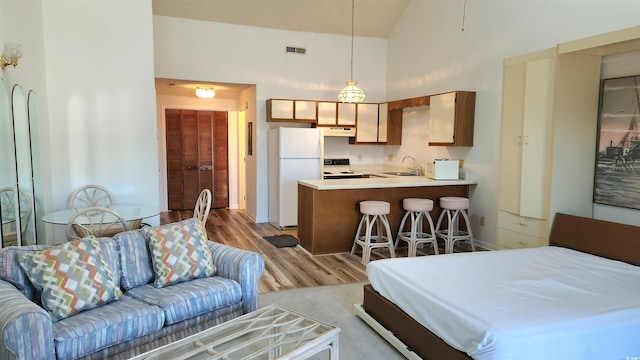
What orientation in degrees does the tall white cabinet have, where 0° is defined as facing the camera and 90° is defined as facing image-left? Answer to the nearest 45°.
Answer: approximately 45°

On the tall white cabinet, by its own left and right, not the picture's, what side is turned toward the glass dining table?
front

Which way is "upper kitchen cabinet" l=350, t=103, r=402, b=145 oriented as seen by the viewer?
toward the camera

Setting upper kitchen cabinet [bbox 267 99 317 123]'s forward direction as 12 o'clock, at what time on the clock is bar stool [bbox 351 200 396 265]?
The bar stool is roughly at 11 o'clock from the upper kitchen cabinet.

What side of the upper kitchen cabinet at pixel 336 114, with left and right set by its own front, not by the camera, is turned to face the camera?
front

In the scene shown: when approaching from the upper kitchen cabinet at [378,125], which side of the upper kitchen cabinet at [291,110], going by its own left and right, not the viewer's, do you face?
left

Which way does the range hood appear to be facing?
toward the camera

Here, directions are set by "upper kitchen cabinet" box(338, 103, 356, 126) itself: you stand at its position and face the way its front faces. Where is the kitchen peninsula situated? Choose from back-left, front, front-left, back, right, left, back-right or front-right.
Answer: front

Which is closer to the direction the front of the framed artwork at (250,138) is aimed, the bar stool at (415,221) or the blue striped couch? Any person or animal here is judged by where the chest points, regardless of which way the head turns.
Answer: the blue striped couch

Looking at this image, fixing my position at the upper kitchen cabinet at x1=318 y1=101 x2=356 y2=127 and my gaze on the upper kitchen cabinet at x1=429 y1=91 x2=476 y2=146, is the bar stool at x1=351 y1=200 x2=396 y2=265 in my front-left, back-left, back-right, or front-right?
front-right

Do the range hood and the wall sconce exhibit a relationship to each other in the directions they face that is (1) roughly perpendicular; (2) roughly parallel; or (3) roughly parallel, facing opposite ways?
roughly perpendicular

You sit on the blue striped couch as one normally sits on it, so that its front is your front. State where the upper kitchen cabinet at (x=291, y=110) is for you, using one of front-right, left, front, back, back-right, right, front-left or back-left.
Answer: left

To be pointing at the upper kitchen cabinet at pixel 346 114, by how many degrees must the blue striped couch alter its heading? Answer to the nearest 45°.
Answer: approximately 90° to its left

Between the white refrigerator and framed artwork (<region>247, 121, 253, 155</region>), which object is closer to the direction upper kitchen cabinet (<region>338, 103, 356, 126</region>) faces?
the white refrigerator

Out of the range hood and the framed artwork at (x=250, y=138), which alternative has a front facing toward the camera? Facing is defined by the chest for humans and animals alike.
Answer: the range hood

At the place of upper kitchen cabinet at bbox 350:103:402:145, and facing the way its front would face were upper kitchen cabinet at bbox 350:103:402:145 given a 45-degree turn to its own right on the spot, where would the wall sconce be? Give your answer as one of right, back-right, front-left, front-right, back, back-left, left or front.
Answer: front

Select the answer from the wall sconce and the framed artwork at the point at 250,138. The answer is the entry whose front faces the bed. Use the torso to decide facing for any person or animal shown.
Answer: the wall sconce

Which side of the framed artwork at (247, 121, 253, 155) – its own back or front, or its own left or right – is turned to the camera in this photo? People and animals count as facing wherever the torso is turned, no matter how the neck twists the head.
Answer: left

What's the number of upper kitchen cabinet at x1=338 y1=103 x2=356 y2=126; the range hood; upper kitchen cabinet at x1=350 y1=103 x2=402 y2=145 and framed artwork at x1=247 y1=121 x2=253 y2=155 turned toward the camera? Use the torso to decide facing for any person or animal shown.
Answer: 3

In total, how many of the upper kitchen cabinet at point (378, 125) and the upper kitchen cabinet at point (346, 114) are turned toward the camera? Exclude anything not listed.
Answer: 2

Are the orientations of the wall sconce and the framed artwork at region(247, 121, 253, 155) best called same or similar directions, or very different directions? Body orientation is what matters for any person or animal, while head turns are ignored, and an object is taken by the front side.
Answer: very different directions

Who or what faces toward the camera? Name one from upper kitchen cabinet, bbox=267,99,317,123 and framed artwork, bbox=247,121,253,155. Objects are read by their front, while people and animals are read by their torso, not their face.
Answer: the upper kitchen cabinet
